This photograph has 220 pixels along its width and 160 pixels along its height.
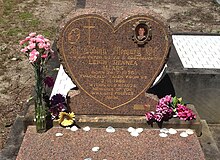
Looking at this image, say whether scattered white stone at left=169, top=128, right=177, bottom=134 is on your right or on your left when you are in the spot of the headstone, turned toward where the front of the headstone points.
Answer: on your left

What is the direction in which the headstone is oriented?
toward the camera

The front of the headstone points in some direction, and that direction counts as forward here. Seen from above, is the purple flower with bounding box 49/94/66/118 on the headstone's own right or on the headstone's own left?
on the headstone's own right
